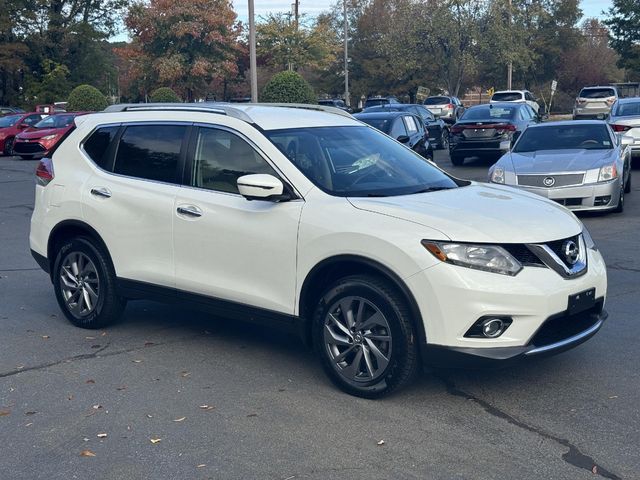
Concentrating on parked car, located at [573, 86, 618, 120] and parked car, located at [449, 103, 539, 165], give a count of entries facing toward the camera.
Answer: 0

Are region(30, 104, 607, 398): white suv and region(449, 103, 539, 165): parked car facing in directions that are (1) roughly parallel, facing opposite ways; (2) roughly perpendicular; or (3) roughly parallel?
roughly perpendicular

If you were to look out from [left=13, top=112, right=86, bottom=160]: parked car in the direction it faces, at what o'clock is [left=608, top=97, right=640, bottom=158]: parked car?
[left=608, top=97, right=640, bottom=158]: parked car is roughly at 9 o'clock from [left=13, top=112, right=86, bottom=160]: parked car.

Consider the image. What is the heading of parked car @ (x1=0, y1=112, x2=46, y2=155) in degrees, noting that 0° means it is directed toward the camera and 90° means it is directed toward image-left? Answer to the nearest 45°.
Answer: approximately 45°

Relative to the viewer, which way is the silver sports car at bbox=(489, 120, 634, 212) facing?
toward the camera

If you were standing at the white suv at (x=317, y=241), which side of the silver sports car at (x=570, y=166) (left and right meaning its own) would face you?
front

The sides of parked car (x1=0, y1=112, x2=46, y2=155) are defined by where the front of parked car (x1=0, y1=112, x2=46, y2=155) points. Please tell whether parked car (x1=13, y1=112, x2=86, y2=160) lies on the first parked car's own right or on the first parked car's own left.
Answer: on the first parked car's own left

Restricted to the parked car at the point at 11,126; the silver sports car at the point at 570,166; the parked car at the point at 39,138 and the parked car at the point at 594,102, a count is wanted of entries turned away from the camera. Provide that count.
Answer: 1

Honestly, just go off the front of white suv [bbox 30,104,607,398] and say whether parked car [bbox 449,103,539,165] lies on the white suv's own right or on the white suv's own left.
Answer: on the white suv's own left

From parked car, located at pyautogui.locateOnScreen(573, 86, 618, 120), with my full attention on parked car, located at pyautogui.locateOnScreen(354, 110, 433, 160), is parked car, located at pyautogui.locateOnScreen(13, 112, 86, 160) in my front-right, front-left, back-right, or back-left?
front-right

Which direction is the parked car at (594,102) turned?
away from the camera

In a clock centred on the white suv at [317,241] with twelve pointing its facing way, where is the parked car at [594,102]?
The parked car is roughly at 8 o'clock from the white suv.

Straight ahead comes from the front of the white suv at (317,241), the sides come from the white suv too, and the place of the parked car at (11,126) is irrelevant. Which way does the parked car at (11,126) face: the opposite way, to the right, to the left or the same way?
to the right

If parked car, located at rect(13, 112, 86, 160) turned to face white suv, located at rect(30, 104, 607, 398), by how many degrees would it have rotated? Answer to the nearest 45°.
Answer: approximately 45° to its left

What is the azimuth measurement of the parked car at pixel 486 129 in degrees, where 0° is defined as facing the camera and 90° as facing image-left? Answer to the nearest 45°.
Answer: approximately 225°

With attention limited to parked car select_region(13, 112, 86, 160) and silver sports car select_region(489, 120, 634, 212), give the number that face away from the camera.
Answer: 0

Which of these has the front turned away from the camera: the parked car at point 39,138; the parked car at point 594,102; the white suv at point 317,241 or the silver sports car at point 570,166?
the parked car at point 594,102

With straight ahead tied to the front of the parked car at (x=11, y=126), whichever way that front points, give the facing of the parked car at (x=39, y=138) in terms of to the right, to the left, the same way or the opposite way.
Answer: the same way

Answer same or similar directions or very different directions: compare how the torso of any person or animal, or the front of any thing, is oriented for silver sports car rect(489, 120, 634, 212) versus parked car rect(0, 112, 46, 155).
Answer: same or similar directions

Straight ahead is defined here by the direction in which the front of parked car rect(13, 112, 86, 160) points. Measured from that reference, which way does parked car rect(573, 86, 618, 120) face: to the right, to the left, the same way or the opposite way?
the opposite way

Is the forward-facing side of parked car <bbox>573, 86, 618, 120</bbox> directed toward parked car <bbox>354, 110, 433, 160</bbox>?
no

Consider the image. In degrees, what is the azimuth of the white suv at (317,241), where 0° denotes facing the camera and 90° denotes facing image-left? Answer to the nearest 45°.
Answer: approximately 315°

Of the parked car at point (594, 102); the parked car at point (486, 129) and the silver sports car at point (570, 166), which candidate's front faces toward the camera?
the silver sports car

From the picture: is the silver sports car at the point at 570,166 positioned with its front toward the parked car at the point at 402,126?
no
